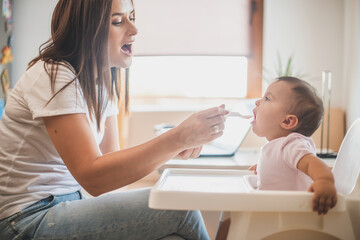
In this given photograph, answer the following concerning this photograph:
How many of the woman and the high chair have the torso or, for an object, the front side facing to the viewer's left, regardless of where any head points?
1

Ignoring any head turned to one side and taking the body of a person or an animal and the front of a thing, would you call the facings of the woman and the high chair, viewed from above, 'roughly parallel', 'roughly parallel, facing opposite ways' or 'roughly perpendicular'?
roughly parallel, facing opposite ways

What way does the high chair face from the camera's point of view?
to the viewer's left

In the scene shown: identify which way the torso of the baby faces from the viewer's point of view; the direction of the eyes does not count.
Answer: to the viewer's left

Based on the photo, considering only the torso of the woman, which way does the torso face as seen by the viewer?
to the viewer's right

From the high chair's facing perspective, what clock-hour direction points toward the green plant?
The green plant is roughly at 3 o'clock from the high chair.

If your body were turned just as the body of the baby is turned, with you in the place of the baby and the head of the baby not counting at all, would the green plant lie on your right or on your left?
on your right

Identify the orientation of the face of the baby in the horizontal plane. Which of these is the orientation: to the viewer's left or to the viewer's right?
to the viewer's left
